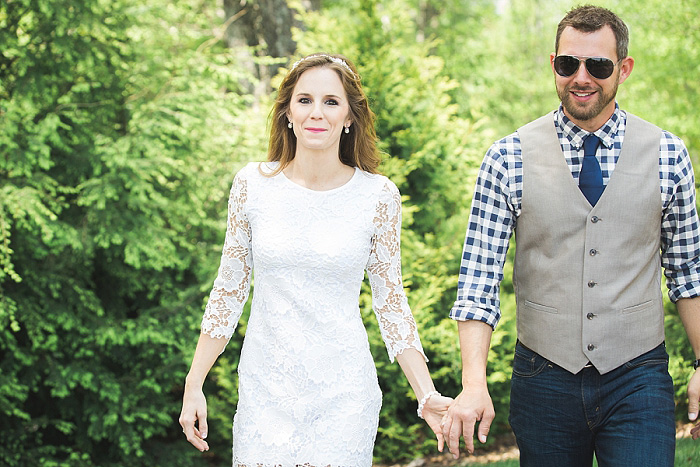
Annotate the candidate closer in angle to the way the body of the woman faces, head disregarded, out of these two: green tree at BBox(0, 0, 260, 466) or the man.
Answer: the man

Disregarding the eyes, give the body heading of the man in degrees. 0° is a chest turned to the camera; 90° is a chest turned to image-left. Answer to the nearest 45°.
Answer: approximately 0°

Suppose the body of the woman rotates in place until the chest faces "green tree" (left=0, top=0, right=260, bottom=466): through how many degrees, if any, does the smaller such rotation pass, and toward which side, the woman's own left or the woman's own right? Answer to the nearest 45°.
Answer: approximately 135° to the woman's own right

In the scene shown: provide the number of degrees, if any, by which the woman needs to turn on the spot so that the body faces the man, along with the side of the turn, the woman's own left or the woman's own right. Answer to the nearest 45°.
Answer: approximately 90° to the woman's own left

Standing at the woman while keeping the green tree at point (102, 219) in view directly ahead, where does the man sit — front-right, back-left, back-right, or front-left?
back-right

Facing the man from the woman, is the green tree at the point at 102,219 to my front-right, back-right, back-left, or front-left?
back-left

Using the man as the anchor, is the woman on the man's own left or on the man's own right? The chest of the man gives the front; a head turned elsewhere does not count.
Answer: on the man's own right

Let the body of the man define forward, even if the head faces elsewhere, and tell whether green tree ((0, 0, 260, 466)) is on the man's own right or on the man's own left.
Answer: on the man's own right

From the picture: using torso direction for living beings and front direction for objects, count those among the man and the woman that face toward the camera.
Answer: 2

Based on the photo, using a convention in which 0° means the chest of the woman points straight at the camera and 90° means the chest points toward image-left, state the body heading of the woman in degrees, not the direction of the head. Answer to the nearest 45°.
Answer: approximately 0°

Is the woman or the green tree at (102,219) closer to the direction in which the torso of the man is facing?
the woman
